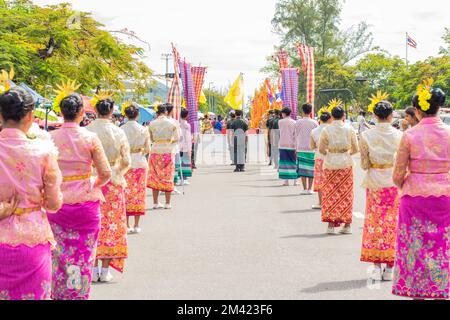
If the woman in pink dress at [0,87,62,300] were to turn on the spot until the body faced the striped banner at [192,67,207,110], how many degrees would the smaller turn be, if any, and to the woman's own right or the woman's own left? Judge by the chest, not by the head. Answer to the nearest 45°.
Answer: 0° — they already face it

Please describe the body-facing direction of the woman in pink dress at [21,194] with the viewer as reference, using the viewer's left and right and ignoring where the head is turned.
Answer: facing away from the viewer

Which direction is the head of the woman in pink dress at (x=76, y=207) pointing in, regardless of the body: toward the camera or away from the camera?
away from the camera

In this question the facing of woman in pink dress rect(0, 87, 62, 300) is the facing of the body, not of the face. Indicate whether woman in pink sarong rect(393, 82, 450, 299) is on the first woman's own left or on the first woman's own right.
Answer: on the first woman's own right

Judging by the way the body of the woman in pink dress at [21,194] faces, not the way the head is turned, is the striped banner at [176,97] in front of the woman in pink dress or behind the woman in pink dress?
in front

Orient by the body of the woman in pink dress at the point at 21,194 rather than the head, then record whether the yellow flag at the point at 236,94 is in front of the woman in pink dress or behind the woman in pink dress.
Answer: in front

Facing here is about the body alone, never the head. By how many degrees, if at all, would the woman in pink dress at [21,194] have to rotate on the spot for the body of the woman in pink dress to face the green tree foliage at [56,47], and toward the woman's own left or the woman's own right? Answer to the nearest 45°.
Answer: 0° — they already face it
